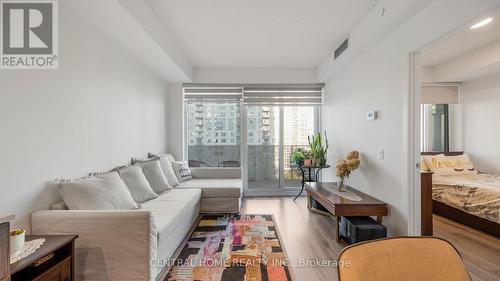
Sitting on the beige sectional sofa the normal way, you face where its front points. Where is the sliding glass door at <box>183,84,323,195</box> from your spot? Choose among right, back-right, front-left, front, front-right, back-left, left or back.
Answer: front-left

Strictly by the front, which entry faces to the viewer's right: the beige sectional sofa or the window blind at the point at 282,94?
the beige sectional sofa

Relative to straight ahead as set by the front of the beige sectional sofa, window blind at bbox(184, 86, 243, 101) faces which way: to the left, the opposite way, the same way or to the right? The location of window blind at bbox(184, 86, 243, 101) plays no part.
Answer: to the right

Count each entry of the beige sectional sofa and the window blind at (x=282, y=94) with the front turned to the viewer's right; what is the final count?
1

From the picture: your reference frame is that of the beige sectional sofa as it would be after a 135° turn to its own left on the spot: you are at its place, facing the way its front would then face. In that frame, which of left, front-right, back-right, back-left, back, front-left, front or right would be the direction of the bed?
back-right

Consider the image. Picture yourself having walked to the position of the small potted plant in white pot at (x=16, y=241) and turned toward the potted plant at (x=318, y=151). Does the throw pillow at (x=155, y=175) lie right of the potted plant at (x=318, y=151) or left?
left

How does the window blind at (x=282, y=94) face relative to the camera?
toward the camera

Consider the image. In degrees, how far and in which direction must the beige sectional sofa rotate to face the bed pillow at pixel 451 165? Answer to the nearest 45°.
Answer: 0° — it already faces it

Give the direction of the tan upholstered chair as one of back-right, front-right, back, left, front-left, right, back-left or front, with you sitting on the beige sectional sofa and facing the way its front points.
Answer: front-right

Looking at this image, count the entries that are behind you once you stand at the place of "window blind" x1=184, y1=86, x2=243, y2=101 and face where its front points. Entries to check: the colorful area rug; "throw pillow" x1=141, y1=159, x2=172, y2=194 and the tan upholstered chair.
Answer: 0

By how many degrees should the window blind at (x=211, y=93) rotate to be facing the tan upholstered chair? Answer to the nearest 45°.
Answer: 0° — it already faces it

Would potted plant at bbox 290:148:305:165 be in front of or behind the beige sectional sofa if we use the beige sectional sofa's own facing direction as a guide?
in front

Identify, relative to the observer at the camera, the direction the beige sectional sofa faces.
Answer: facing to the right of the viewer

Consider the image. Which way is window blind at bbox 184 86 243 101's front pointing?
toward the camera

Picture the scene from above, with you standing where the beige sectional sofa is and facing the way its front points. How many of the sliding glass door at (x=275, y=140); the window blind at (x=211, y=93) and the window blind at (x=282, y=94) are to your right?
0

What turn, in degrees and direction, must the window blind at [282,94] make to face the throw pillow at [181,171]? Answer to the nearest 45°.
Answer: approximately 45° to its right

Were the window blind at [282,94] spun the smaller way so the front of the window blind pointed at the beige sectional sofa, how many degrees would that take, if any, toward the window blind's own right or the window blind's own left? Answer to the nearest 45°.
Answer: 0° — it already faces it

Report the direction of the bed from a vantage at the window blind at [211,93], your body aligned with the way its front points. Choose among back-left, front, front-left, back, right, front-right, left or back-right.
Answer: front-left
